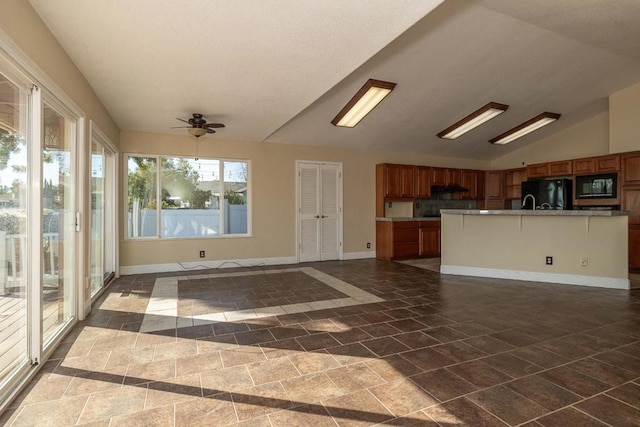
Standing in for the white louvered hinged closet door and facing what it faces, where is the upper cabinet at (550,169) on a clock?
The upper cabinet is roughly at 9 o'clock from the white louvered hinged closet door.

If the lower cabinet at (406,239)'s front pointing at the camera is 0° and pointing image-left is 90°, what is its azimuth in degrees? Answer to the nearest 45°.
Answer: approximately 315°

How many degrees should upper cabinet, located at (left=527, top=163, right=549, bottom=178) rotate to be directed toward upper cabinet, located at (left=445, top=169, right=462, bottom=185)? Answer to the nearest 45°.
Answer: approximately 45° to its right

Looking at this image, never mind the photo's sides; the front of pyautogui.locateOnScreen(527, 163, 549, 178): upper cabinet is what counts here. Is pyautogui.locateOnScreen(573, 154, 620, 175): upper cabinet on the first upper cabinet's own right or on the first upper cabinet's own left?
on the first upper cabinet's own left

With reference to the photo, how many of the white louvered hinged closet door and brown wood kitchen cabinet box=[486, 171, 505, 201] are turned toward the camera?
2

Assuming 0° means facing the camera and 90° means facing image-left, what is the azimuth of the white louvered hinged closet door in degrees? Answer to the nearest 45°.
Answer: approximately 0°

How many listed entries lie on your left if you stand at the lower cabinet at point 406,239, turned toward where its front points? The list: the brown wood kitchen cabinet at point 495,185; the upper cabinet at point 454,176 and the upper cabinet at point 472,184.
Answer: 3

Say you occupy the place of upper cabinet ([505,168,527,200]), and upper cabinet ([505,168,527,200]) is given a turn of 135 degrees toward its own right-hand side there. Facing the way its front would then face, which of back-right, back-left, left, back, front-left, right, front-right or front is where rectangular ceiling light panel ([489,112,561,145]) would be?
back

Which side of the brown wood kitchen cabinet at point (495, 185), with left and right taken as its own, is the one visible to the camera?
front

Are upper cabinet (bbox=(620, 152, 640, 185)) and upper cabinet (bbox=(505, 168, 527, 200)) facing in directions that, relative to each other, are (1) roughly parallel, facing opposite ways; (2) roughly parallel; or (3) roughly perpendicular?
roughly parallel

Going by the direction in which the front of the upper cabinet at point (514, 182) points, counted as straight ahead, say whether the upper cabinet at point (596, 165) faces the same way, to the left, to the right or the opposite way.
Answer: the same way

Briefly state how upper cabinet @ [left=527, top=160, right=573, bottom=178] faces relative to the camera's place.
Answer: facing the viewer and to the left of the viewer

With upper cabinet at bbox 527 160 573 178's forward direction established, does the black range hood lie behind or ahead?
ahead

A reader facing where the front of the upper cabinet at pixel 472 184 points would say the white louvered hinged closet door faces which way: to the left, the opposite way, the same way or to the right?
the same way

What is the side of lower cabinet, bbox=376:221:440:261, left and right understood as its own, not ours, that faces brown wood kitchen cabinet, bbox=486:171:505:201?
left

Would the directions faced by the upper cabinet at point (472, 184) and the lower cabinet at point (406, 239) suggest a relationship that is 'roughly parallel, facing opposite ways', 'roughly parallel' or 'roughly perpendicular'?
roughly parallel

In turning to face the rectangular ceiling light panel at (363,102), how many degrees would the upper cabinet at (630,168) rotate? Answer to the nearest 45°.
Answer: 0° — it already faces it
